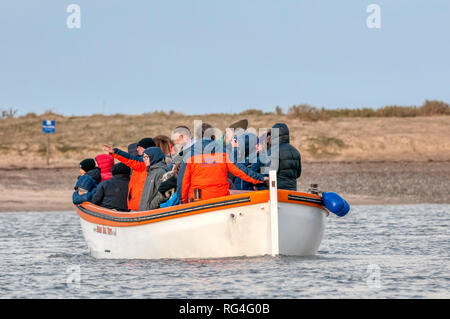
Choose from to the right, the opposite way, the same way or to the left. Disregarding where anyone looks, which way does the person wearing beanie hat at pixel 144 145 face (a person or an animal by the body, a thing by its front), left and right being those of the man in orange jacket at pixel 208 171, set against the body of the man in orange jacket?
to the left

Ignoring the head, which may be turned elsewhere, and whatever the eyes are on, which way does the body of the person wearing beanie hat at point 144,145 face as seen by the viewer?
to the viewer's left

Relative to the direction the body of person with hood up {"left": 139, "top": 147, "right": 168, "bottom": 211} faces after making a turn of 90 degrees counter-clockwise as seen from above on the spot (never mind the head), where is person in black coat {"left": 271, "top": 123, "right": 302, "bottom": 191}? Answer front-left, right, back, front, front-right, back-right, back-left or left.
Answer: left

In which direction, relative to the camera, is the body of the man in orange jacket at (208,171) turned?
away from the camera

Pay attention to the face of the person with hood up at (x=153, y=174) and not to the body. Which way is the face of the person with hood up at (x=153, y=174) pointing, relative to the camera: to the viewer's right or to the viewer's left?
to the viewer's left

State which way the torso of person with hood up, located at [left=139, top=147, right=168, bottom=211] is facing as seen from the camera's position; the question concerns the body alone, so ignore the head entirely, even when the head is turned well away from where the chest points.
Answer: to the viewer's left

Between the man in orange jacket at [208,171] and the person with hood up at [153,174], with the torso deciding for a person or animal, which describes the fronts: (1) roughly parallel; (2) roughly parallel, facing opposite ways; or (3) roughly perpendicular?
roughly perpendicular

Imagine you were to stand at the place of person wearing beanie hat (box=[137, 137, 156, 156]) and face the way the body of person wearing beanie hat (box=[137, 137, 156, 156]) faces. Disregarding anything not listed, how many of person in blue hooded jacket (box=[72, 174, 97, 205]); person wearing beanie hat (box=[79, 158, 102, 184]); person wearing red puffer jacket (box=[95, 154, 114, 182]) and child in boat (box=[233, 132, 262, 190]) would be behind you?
1
